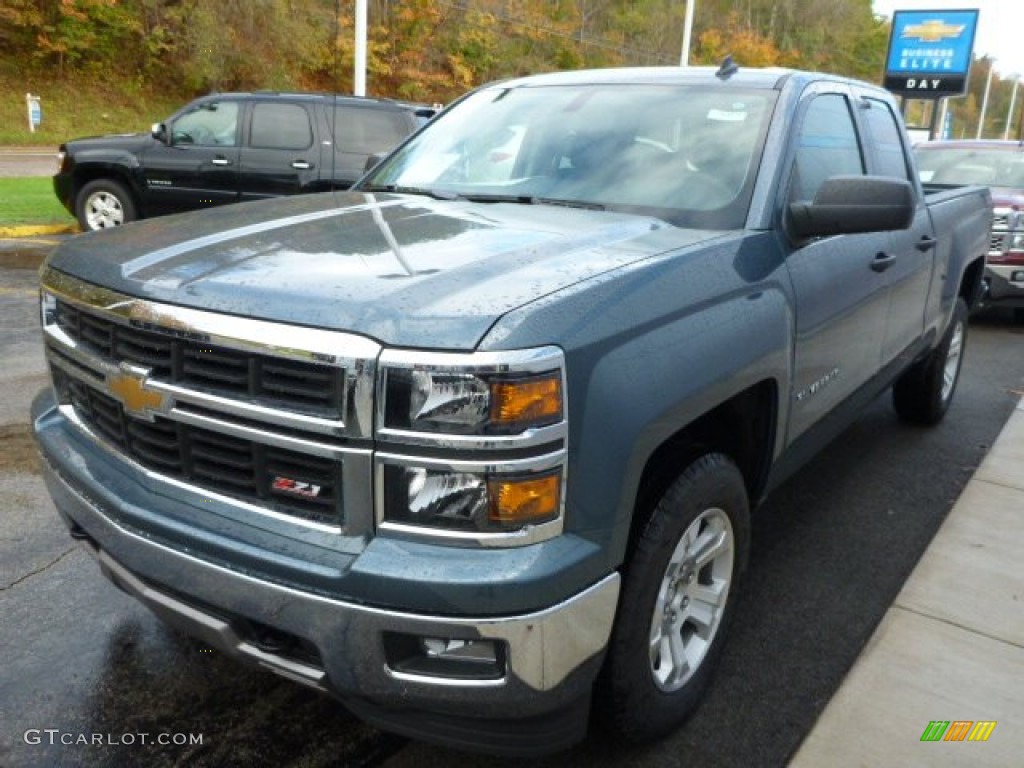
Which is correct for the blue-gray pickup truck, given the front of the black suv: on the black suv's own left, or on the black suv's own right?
on the black suv's own left

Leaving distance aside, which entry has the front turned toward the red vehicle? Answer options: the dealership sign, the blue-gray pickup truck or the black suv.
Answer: the dealership sign

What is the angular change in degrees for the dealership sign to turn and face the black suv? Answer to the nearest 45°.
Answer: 0° — it already faces it

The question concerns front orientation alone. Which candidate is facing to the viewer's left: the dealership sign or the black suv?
the black suv

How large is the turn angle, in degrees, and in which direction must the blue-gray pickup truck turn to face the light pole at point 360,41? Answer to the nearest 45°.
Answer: approximately 135° to its right

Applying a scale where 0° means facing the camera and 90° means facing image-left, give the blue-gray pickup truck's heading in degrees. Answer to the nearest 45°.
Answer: approximately 45°

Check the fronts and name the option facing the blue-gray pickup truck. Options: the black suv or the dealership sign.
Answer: the dealership sign

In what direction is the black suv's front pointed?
to the viewer's left

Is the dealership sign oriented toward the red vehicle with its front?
yes

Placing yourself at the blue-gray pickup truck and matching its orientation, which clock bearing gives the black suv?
The black suv is roughly at 4 o'clock from the blue-gray pickup truck.

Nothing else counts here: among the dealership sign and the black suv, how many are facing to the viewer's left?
1

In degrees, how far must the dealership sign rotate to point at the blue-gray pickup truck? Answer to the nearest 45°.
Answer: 0° — it already faces it
